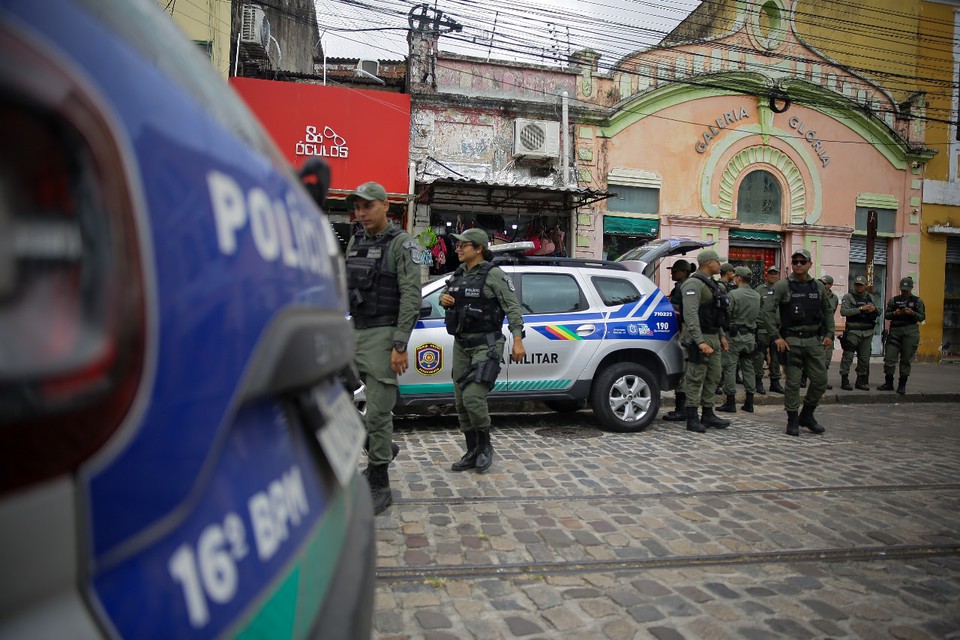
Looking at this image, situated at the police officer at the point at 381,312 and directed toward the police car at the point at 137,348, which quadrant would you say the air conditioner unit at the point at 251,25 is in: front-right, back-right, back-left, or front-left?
back-right

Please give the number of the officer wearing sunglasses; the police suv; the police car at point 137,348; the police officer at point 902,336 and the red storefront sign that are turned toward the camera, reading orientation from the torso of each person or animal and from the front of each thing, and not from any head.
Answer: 3

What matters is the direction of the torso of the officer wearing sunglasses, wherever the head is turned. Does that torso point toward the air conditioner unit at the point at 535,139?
no

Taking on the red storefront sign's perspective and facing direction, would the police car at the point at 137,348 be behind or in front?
in front

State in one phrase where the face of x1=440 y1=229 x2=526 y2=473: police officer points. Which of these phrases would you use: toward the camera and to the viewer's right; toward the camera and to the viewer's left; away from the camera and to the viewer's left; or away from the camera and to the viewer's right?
toward the camera and to the viewer's left

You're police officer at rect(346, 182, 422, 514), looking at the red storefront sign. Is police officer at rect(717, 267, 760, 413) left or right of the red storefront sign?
right

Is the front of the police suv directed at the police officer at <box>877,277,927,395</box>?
no

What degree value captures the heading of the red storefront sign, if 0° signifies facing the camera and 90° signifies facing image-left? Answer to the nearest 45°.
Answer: approximately 0°

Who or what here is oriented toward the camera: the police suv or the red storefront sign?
the red storefront sign

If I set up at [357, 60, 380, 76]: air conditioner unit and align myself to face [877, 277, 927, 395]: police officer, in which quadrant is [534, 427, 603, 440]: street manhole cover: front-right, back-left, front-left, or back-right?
front-right

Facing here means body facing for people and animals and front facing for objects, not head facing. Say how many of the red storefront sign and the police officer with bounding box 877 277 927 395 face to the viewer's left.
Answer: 0

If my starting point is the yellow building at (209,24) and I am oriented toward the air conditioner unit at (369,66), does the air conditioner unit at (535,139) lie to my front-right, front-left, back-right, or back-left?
front-right

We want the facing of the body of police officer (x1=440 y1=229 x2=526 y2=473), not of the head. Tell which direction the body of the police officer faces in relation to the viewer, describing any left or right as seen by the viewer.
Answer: facing the viewer and to the left of the viewer

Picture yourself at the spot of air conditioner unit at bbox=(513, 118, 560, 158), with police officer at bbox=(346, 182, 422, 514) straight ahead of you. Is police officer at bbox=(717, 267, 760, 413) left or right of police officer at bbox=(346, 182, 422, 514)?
left

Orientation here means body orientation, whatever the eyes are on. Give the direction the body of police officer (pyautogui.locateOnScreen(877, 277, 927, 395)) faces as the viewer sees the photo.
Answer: toward the camera

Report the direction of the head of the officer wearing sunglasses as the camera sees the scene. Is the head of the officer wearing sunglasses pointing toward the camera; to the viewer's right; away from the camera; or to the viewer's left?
toward the camera

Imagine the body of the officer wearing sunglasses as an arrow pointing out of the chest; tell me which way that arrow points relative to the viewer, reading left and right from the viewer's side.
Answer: facing the viewer

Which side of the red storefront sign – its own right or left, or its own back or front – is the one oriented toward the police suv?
front

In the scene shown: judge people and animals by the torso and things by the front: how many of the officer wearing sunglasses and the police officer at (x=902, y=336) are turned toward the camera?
2
